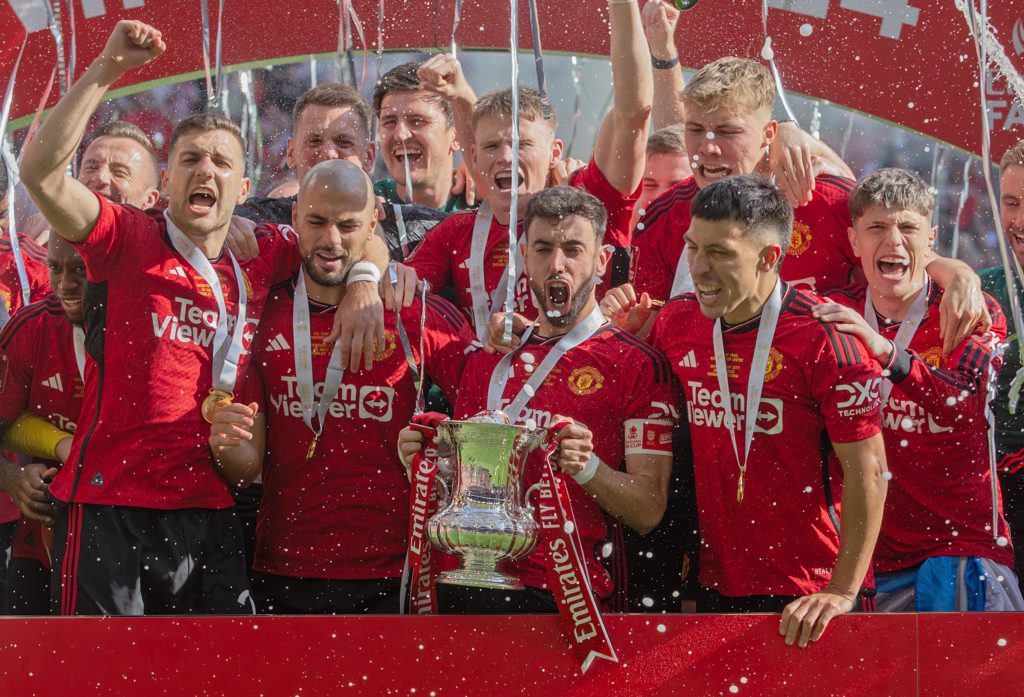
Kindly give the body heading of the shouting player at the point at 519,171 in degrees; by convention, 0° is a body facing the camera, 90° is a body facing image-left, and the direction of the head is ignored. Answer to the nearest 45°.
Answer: approximately 0°

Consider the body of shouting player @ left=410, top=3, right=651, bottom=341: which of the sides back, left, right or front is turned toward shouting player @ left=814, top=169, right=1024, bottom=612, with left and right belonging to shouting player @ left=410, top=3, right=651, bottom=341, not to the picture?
left

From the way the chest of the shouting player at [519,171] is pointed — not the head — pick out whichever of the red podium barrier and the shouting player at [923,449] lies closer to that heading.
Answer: the red podium barrier

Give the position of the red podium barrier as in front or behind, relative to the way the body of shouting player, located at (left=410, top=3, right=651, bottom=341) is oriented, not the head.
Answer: in front

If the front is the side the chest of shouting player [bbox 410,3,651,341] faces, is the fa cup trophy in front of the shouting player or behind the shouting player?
in front
